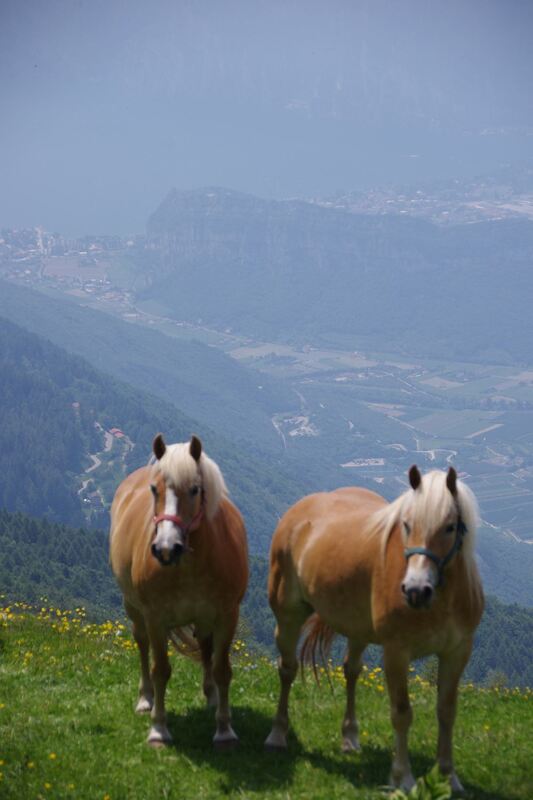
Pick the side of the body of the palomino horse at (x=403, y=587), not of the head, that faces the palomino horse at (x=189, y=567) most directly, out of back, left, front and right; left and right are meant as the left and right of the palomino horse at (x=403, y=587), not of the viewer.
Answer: back

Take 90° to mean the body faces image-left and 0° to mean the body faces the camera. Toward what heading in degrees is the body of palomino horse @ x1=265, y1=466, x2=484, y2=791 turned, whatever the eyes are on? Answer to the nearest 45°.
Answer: approximately 315°

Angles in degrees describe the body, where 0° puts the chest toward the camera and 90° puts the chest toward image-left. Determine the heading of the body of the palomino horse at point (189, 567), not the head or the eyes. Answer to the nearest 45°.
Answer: approximately 0°

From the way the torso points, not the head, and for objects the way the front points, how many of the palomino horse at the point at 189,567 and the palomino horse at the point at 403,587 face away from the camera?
0

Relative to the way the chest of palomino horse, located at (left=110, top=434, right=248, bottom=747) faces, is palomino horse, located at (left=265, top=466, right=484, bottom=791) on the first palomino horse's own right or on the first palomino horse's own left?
on the first palomino horse's own left
